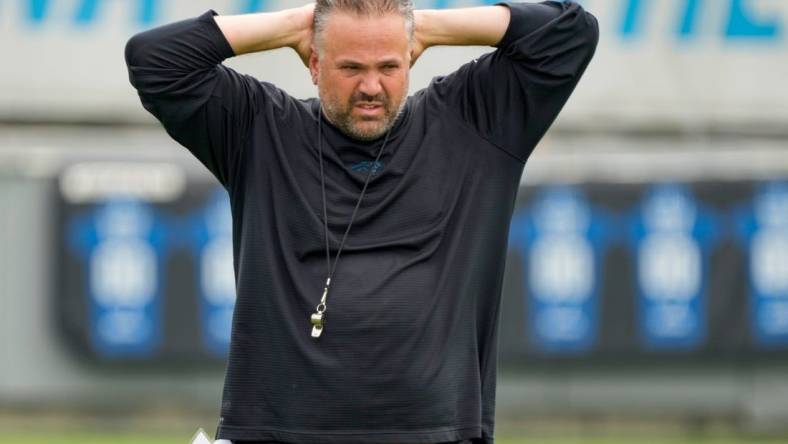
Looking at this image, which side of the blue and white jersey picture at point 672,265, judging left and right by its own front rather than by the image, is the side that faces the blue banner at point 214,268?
right

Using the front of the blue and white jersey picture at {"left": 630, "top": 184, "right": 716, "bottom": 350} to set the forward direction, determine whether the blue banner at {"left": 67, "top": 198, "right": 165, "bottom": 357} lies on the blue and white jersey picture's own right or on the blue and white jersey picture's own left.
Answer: on the blue and white jersey picture's own right

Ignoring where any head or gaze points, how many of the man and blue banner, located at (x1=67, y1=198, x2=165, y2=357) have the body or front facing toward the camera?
2

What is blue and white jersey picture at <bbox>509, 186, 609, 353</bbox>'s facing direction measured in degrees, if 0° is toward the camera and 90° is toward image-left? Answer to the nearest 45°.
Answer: approximately 0°

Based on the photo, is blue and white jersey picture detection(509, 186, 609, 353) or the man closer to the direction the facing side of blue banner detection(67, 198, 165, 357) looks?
the man
